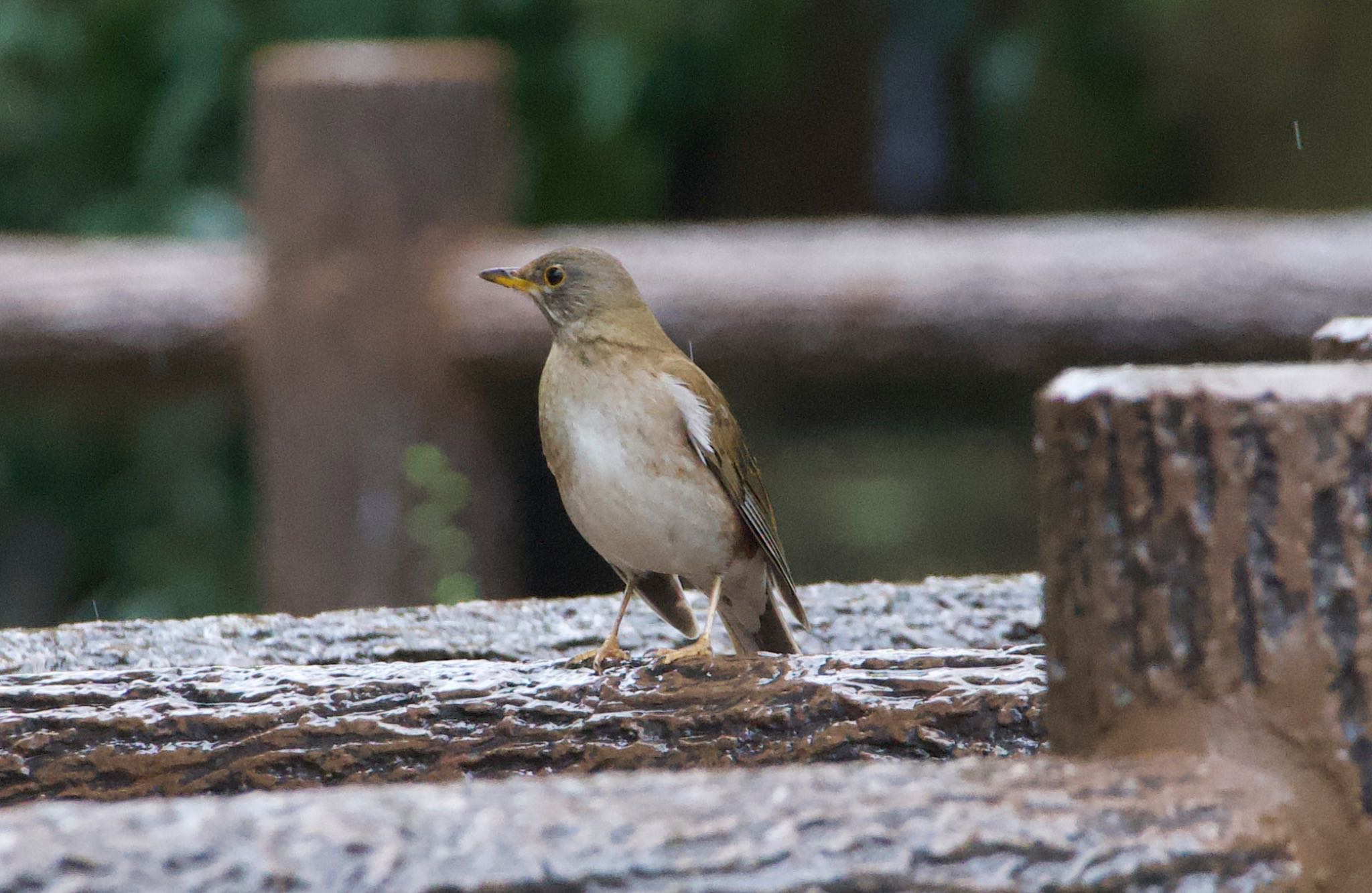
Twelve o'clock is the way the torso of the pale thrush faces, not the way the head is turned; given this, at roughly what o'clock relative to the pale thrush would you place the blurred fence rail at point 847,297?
The blurred fence rail is roughly at 5 o'clock from the pale thrush.

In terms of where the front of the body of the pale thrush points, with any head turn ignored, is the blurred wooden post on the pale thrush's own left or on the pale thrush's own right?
on the pale thrush's own right

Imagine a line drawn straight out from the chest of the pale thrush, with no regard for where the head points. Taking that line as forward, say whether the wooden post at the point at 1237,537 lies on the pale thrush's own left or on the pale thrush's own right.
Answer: on the pale thrush's own left

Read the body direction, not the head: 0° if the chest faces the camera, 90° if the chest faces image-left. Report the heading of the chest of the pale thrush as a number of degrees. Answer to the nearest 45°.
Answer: approximately 45°
